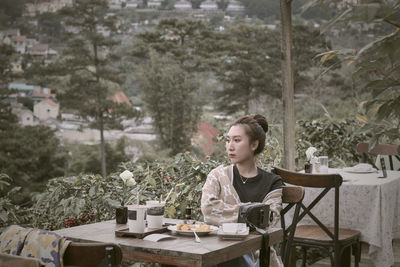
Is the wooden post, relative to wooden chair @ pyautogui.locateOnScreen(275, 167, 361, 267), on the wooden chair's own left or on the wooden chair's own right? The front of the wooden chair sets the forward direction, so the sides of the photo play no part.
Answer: on the wooden chair's own left

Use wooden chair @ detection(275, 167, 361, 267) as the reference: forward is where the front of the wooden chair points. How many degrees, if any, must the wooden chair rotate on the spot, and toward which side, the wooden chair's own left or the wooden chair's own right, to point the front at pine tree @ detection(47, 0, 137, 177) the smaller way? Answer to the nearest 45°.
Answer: approximately 90° to the wooden chair's own left

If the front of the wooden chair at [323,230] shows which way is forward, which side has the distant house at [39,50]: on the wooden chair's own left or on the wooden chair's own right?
on the wooden chair's own left

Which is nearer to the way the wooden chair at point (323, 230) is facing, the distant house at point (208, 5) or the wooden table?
the distant house

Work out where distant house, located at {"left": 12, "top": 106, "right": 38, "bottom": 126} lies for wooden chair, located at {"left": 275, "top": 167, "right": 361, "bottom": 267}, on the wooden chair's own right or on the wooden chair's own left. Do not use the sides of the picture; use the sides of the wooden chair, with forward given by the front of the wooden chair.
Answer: on the wooden chair's own left

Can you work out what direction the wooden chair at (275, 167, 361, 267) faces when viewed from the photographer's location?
facing away from the viewer and to the right of the viewer

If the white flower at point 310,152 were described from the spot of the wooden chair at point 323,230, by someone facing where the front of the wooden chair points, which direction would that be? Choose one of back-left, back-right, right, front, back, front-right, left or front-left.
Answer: front-left

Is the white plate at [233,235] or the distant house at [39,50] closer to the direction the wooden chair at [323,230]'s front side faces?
the distant house

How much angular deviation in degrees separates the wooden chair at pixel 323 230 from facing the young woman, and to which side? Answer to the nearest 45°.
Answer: approximately 180°
